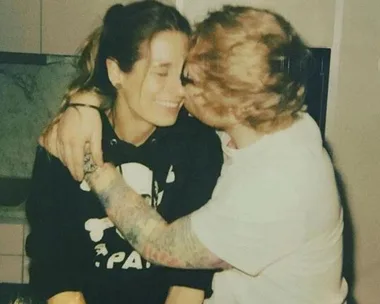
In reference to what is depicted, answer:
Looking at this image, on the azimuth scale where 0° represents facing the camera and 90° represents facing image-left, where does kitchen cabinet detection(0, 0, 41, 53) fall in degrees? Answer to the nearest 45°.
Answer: approximately 0°

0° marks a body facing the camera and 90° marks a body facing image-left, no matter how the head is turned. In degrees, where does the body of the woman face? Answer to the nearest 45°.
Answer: approximately 315°
